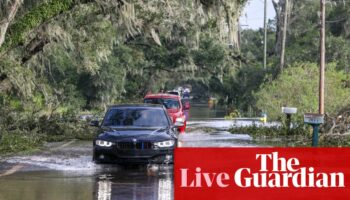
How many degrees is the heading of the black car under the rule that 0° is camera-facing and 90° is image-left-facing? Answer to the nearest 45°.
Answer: approximately 0°

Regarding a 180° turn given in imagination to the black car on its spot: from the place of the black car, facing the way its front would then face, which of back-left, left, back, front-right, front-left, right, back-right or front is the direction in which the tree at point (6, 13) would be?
front-left

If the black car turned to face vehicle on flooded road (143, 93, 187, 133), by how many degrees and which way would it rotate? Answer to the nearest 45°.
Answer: approximately 180°

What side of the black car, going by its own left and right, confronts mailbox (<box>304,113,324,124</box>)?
left
